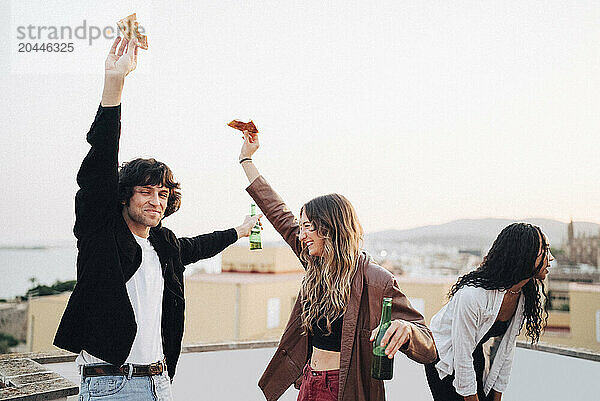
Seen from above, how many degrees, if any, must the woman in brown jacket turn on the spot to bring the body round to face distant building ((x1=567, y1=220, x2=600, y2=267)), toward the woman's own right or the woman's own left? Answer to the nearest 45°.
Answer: approximately 180°

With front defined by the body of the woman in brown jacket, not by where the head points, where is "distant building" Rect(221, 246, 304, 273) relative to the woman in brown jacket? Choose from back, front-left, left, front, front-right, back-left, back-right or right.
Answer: back-right

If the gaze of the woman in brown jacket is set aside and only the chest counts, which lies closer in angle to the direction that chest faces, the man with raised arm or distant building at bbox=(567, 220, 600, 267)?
the man with raised arm

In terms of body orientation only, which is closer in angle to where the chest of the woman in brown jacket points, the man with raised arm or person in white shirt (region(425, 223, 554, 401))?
the man with raised arm

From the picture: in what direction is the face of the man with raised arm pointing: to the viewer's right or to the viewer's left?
to the viewer's right

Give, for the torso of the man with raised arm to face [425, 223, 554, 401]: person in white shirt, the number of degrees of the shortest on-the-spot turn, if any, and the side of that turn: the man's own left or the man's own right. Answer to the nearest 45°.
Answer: approximately 45° to the man's own left

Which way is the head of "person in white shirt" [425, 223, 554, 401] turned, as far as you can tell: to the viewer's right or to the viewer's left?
to the viewer's right

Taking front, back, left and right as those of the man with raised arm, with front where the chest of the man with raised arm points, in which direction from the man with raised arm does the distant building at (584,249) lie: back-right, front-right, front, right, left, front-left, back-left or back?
left

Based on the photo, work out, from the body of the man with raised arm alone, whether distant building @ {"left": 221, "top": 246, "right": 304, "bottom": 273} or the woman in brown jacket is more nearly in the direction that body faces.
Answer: the woman in brown jacket

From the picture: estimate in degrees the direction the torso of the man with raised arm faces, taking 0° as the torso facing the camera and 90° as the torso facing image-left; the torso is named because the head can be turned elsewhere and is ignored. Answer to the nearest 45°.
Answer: approximately 315°
